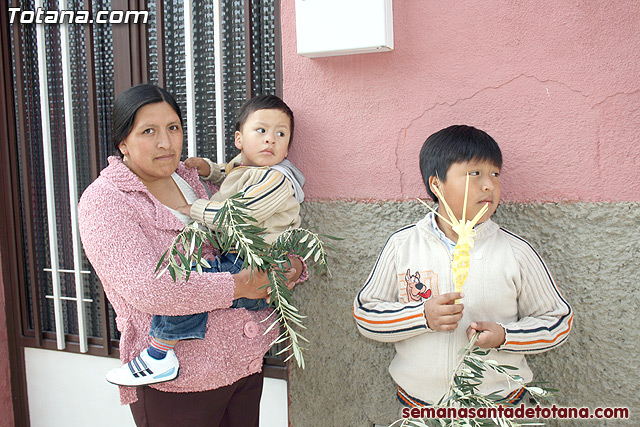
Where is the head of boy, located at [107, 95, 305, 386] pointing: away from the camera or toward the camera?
toward the camera

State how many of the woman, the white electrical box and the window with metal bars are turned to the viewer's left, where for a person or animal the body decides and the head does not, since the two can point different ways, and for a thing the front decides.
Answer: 0

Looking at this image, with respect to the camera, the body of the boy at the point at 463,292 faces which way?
toward the camera

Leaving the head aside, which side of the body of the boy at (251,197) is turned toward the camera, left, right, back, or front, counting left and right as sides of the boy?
left

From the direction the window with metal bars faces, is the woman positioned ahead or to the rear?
ahead

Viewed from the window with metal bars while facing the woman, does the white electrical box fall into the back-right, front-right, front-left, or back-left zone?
front-left

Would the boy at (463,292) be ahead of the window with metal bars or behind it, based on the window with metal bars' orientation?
ahead

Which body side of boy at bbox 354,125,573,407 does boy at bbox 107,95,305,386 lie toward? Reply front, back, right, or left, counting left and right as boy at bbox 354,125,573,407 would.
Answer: right

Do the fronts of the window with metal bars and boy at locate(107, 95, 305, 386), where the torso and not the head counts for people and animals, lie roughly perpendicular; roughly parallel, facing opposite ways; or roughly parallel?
roughly perpendicular

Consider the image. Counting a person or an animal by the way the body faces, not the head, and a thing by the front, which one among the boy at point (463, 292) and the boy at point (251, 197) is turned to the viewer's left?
the boy at point (251, 197)

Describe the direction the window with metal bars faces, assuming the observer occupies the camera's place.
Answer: facing the viewer

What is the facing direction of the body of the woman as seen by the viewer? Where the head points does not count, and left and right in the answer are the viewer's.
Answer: facing the viewer and to the right of the viewer
